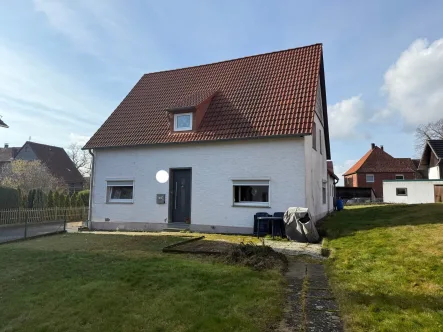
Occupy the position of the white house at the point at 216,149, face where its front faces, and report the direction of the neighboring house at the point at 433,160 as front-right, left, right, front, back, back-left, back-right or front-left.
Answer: back-left

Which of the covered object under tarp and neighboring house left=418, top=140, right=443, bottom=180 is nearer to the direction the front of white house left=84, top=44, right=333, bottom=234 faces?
the covered object under tarp

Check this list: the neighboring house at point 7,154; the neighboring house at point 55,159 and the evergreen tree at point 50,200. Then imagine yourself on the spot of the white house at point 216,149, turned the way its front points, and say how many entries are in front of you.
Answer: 0

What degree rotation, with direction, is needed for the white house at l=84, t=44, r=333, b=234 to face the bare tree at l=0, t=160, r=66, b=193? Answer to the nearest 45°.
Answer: approximately 135° to its right

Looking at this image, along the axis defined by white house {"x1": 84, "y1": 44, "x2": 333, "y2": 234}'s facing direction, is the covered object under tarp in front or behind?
in front

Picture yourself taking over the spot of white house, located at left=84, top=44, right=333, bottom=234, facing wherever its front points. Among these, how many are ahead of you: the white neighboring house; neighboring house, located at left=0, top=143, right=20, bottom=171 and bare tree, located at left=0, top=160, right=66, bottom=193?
0

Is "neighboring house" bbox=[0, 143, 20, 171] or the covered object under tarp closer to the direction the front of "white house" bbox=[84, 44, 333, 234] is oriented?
the covered object under tarp

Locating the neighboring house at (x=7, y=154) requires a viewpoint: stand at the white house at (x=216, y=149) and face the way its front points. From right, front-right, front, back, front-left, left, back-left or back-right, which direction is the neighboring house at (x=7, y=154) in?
back-right

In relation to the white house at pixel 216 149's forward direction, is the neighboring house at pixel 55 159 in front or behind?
behind

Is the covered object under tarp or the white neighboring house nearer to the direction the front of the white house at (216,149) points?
the covered object under tarp

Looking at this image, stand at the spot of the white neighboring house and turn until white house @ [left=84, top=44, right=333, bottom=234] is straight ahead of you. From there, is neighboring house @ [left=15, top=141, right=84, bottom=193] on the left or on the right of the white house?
right

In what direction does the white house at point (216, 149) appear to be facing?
toward the camera

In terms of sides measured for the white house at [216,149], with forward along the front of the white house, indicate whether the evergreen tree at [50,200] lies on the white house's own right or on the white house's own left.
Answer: on the white house's own right

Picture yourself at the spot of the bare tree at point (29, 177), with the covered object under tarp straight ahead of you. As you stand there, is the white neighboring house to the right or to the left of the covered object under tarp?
left
